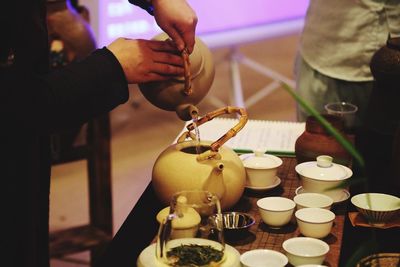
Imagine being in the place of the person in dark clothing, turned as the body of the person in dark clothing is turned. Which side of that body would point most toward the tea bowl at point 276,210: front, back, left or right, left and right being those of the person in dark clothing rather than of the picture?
front

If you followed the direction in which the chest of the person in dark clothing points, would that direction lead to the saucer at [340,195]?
yes

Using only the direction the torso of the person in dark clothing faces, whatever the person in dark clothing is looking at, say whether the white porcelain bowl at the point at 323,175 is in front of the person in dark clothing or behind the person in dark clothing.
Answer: in front

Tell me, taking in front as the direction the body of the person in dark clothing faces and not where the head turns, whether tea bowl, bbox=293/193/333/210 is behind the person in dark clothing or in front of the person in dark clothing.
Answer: in front

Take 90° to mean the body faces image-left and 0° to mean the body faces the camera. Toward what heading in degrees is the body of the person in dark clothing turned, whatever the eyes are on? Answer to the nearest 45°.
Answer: approximately 270°

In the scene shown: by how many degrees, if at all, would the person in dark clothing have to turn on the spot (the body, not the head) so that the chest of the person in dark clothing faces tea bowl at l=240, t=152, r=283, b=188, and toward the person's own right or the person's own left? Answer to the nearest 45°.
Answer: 0° — they already face it
